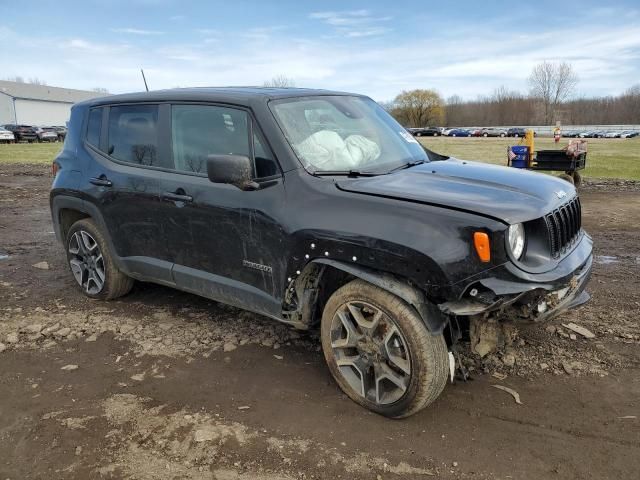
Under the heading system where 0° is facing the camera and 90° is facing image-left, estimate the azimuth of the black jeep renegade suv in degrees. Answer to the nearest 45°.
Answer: approximately 315°

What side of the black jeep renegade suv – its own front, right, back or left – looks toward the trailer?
left

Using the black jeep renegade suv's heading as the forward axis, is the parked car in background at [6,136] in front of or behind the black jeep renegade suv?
behind

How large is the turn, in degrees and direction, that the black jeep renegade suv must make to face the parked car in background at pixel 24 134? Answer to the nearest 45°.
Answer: approximately 180°

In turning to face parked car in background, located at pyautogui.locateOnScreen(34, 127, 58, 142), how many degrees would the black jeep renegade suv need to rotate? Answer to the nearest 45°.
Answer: approximately 180°
